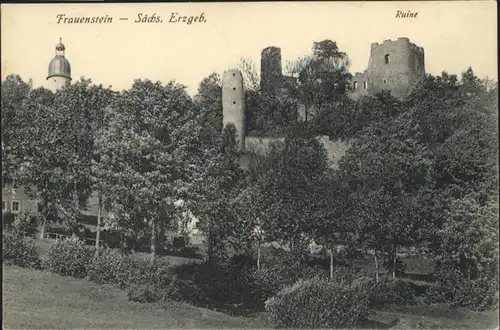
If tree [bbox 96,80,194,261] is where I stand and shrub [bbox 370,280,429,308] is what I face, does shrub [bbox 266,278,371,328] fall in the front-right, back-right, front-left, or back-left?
front-right

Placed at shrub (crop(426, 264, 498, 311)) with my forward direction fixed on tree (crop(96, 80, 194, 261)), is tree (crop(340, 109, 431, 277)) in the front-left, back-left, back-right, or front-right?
front-right
